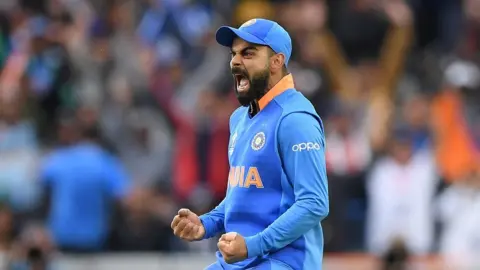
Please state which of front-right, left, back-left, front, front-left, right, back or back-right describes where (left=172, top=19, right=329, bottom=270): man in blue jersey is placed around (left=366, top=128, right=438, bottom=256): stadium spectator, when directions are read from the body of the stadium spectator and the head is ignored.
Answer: front

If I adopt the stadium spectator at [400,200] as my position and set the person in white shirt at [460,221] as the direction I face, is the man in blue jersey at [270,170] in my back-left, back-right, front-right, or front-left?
back-right

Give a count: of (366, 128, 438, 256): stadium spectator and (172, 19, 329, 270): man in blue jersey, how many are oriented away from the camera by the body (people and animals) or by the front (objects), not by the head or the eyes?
0

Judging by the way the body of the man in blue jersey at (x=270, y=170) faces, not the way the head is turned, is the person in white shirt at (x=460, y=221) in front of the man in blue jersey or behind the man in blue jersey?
behind

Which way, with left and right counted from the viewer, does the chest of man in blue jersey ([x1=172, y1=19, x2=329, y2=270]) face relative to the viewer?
facing the viewer and to the left of the viewer

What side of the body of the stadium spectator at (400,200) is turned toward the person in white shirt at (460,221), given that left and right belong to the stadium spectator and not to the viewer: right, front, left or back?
left

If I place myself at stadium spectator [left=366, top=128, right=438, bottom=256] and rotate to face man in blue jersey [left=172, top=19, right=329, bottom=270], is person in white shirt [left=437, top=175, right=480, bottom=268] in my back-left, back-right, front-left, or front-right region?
back-left

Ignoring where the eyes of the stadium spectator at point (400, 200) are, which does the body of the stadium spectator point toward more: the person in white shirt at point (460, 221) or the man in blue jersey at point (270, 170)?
the man in blue jersey

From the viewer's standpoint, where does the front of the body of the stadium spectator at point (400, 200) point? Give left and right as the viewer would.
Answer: facing the viewer
